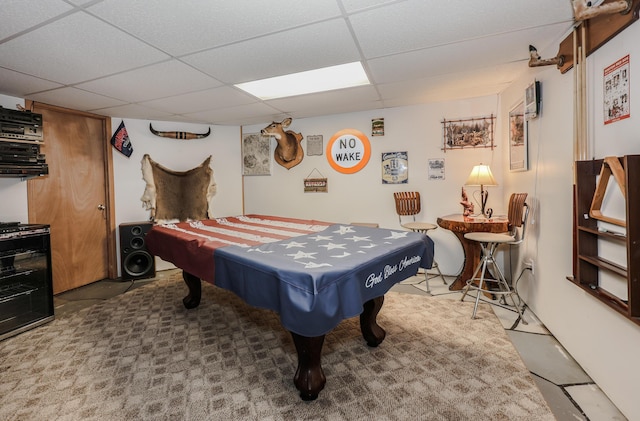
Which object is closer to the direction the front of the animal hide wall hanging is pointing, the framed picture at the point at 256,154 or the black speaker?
the black speaker

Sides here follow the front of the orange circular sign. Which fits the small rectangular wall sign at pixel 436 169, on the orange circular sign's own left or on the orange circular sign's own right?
on the orange circular sign's own left

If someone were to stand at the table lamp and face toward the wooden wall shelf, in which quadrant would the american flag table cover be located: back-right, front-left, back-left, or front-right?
front-right

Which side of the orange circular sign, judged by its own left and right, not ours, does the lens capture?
front

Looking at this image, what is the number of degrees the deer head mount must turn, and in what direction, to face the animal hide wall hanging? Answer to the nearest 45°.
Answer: approximately 45° to its right

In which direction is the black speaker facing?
toward the camera

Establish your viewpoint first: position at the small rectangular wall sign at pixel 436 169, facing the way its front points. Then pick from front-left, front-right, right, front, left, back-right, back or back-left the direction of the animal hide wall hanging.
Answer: right

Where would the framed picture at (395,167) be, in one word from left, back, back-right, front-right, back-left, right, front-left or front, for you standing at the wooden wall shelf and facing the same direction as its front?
right

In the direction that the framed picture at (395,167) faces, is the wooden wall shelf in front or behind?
in front

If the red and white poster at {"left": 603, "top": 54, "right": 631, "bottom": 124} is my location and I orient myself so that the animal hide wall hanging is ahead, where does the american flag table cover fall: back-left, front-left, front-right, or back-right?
front-left

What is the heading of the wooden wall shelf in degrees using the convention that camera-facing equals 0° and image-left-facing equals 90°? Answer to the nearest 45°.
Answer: approximately 45°

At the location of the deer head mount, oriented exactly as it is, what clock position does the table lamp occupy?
The table lamp is roughly at 9 o'clock from the deer head mount.

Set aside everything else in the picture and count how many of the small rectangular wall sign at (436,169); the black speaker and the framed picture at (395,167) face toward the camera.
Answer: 3

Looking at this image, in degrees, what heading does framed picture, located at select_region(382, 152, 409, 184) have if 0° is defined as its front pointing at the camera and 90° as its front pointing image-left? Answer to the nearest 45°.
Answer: approximately 0°
